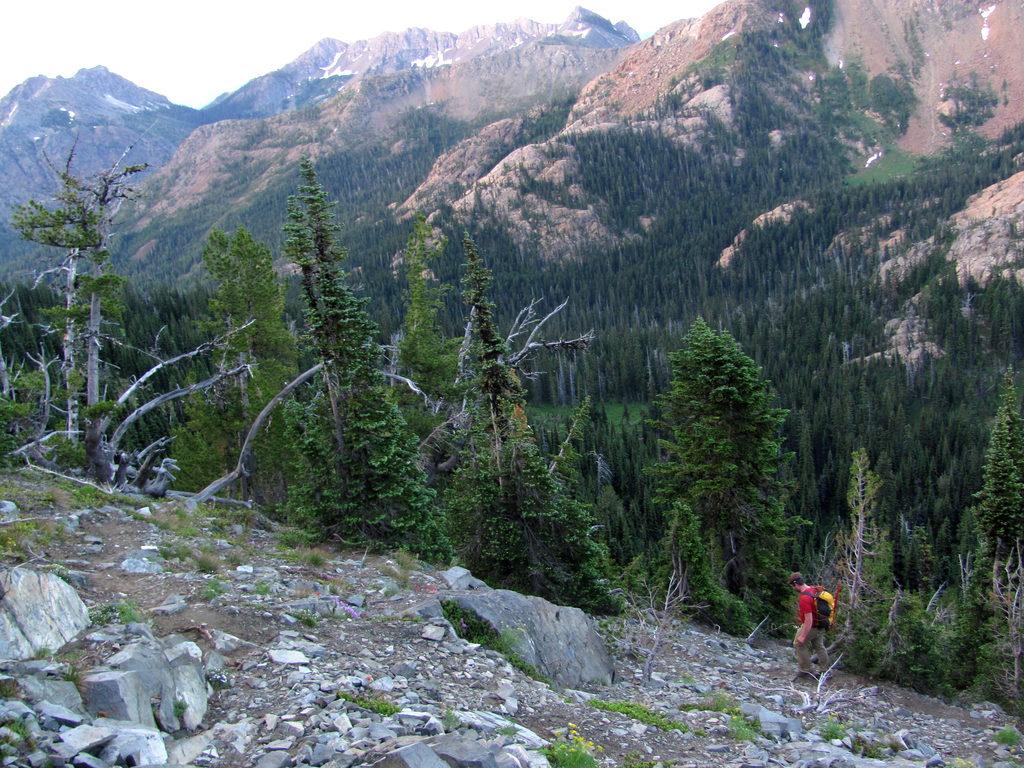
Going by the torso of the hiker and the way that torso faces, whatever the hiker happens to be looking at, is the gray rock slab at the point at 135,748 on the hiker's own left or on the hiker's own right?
on the hiker's own left

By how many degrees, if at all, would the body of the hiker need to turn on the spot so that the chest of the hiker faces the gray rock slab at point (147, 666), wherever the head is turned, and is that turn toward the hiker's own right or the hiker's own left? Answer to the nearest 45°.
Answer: approximately 45° to the hiker's own left

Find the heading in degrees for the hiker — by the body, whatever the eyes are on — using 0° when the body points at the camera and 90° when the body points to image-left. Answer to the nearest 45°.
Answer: approximately 90°

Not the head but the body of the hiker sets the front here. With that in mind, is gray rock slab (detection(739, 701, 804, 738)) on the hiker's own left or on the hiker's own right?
on the hiker's own left

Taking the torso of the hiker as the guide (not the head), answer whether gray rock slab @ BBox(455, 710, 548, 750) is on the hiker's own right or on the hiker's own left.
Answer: on the hiker's own left

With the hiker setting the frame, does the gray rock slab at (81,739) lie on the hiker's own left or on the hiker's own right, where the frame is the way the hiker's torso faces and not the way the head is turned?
on the hiker's own left
